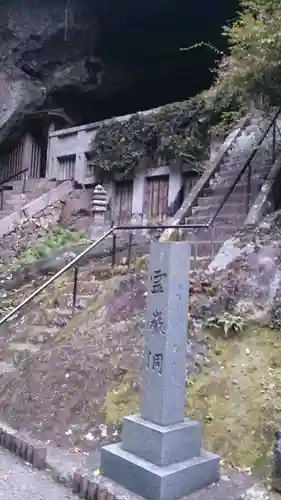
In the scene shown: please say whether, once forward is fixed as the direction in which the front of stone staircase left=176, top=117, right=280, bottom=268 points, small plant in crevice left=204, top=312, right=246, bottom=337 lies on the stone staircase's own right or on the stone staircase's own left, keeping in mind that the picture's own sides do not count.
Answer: on the stone staircase's own left

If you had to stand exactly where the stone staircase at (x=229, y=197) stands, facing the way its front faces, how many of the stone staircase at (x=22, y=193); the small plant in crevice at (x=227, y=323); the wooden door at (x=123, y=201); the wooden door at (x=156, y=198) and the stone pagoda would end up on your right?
4

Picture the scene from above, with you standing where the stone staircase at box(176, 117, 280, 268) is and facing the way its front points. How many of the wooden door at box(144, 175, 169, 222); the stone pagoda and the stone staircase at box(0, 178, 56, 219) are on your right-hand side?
3

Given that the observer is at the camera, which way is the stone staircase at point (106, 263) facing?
facing the viewer and to the left of the viewer

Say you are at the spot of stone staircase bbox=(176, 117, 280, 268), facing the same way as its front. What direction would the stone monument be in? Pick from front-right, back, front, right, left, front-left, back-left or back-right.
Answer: front-left

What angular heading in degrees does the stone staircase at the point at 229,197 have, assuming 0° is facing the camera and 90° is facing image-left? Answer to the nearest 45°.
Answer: approximately 45°

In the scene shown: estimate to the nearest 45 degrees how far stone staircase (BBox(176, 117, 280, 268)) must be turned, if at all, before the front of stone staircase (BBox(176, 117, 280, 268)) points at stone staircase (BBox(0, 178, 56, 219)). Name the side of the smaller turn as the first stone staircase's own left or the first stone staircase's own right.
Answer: approximately 90° to the first stone staircase's own right

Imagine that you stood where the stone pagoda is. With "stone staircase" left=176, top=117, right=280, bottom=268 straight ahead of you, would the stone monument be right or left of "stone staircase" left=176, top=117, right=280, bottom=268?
right

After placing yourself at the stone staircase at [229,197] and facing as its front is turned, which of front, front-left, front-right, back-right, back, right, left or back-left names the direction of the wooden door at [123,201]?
right

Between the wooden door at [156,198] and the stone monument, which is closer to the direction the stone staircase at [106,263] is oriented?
the stone monument

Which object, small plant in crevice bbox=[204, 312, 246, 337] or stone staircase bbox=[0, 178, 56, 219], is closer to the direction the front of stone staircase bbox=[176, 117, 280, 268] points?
the small plant in crevice

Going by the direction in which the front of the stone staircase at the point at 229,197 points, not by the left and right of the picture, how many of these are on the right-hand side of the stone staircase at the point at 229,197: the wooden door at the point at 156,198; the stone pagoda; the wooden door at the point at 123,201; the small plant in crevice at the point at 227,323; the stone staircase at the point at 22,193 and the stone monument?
4

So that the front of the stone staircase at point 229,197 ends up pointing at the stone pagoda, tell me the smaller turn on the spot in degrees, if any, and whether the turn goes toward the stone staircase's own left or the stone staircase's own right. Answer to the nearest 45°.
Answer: approximately 90° to the stone staircase's own right

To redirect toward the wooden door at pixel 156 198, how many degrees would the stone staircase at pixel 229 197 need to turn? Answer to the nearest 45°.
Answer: approximately 90° to its right
